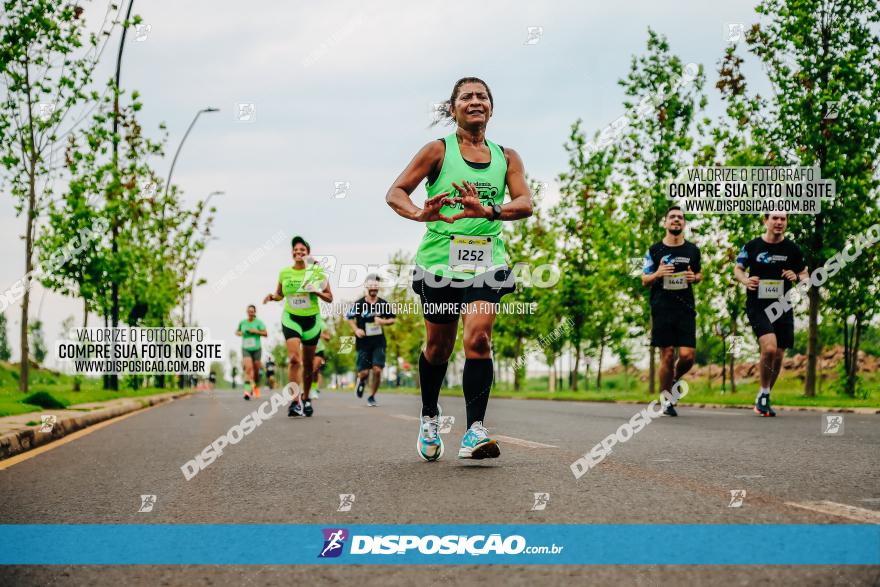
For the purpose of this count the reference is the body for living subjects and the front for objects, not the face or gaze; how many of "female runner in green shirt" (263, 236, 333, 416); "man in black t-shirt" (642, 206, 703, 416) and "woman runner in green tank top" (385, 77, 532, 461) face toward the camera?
3

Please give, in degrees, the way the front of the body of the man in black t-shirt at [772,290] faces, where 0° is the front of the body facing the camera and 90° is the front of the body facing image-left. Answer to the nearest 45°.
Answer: approximately 0°

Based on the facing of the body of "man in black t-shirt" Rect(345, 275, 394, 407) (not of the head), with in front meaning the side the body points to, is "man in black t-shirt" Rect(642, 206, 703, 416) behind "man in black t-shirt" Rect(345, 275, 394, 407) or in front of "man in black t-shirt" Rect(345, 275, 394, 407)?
in front

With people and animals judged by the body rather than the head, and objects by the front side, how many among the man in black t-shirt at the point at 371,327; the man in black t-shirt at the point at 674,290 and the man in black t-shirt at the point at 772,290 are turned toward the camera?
3

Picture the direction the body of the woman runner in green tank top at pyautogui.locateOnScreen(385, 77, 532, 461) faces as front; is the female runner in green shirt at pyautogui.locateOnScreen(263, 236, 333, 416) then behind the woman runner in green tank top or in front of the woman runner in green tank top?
behind

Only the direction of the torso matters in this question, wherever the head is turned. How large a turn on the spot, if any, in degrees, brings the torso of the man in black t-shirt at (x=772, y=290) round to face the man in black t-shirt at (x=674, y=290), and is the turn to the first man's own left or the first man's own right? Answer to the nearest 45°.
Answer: approximately 90° to the first man's own right

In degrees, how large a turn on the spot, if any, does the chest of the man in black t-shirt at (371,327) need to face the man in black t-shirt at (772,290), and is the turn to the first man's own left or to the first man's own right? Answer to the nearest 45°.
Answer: approximately 45° to the first man's own left

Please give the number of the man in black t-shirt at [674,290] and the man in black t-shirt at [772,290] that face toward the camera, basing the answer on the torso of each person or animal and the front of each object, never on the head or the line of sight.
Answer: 2

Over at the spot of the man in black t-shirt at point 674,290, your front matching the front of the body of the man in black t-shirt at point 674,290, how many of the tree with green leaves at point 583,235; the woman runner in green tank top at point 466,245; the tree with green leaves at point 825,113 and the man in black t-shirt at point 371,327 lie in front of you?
1

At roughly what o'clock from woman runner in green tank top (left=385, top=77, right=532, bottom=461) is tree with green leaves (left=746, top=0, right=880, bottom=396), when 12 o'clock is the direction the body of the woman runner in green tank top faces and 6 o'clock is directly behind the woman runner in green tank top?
The tree with green leaves is roughly at 7 o'clock from the woman runner in green tank top.

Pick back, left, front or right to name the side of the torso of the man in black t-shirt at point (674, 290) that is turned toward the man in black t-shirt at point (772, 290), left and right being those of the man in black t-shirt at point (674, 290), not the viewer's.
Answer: left
